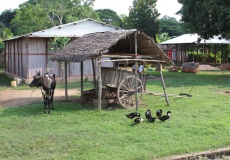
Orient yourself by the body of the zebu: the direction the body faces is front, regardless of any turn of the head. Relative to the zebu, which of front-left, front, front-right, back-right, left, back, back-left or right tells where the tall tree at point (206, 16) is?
back

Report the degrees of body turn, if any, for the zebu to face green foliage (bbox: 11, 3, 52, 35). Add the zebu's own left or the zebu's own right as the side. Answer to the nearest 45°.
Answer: approximately 135° to the zebu's own right

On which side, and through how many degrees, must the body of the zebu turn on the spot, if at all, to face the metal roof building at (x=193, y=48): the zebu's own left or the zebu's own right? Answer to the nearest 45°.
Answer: approximately 180°

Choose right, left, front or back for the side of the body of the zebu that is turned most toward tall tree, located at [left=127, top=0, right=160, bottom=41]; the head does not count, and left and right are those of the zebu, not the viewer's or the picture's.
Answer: back

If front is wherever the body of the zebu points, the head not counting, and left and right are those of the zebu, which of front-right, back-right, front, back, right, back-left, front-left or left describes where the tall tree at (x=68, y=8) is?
back-right

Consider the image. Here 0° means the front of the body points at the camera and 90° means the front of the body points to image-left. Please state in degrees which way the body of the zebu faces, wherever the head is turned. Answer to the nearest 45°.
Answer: approximately 45°

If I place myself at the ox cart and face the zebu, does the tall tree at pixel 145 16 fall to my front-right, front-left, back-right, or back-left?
back-right

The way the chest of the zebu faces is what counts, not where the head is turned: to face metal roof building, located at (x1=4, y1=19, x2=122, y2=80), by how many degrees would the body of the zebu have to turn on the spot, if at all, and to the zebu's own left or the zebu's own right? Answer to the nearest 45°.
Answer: approximately 135° to the zebu's own right
